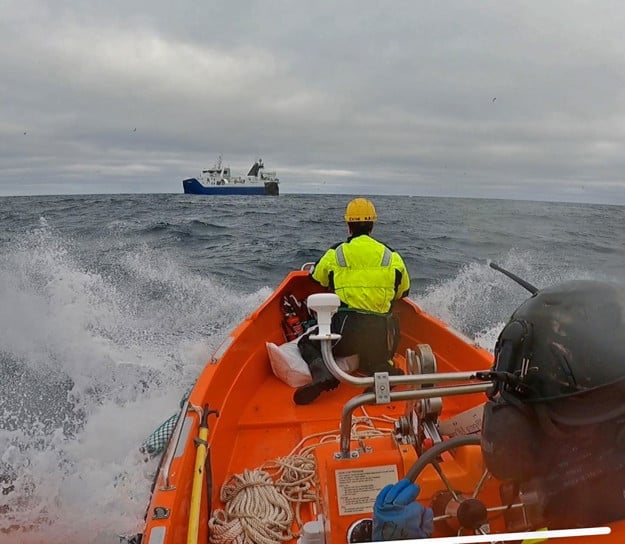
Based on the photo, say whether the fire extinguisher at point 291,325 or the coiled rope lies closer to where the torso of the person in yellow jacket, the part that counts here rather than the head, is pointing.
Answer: the fire extinguisher

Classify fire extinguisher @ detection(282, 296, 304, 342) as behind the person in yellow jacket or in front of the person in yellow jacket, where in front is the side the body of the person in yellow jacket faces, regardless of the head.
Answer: in front

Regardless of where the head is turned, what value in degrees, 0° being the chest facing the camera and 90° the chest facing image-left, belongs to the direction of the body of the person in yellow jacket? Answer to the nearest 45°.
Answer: approximately 180°

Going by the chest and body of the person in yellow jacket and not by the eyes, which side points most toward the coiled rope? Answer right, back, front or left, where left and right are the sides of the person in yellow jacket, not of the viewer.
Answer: back

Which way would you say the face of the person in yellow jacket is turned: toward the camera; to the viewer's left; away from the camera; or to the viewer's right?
away from the camera

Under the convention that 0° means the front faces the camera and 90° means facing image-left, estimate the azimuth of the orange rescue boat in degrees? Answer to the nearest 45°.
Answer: approximately 180°
